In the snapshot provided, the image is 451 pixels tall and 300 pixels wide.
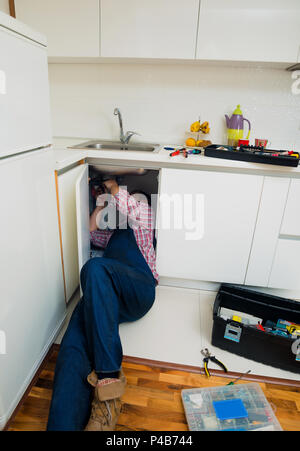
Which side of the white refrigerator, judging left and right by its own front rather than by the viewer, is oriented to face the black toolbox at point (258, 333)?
front

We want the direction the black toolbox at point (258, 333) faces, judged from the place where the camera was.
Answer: facing the viewer and to the left of the viewer

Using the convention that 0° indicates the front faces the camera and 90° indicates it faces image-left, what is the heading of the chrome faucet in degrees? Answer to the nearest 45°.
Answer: approximately 45°

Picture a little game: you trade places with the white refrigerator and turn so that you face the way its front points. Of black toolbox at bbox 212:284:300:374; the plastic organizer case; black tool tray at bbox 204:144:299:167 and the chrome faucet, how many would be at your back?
0

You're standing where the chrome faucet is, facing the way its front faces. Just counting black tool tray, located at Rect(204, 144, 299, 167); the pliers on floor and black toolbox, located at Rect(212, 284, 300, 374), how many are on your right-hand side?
0

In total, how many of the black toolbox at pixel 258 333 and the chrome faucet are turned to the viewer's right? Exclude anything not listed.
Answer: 0

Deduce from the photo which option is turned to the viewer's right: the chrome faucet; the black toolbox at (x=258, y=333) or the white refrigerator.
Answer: the white refrigerator

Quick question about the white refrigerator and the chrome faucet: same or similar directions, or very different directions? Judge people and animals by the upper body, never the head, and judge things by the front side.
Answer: very different directions

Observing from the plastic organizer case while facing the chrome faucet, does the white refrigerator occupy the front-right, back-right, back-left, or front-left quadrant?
front-left

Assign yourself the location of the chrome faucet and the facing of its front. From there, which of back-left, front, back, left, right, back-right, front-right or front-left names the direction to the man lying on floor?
front-left

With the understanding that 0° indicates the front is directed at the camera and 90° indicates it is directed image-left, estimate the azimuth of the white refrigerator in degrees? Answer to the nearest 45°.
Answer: approximately 270°

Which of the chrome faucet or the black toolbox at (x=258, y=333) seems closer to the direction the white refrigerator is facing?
the black toolbox

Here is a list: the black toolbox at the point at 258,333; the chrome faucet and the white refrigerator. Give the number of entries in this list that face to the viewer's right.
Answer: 1

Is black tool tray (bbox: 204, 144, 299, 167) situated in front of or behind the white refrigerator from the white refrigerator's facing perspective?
in front

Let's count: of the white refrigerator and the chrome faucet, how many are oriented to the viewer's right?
1
